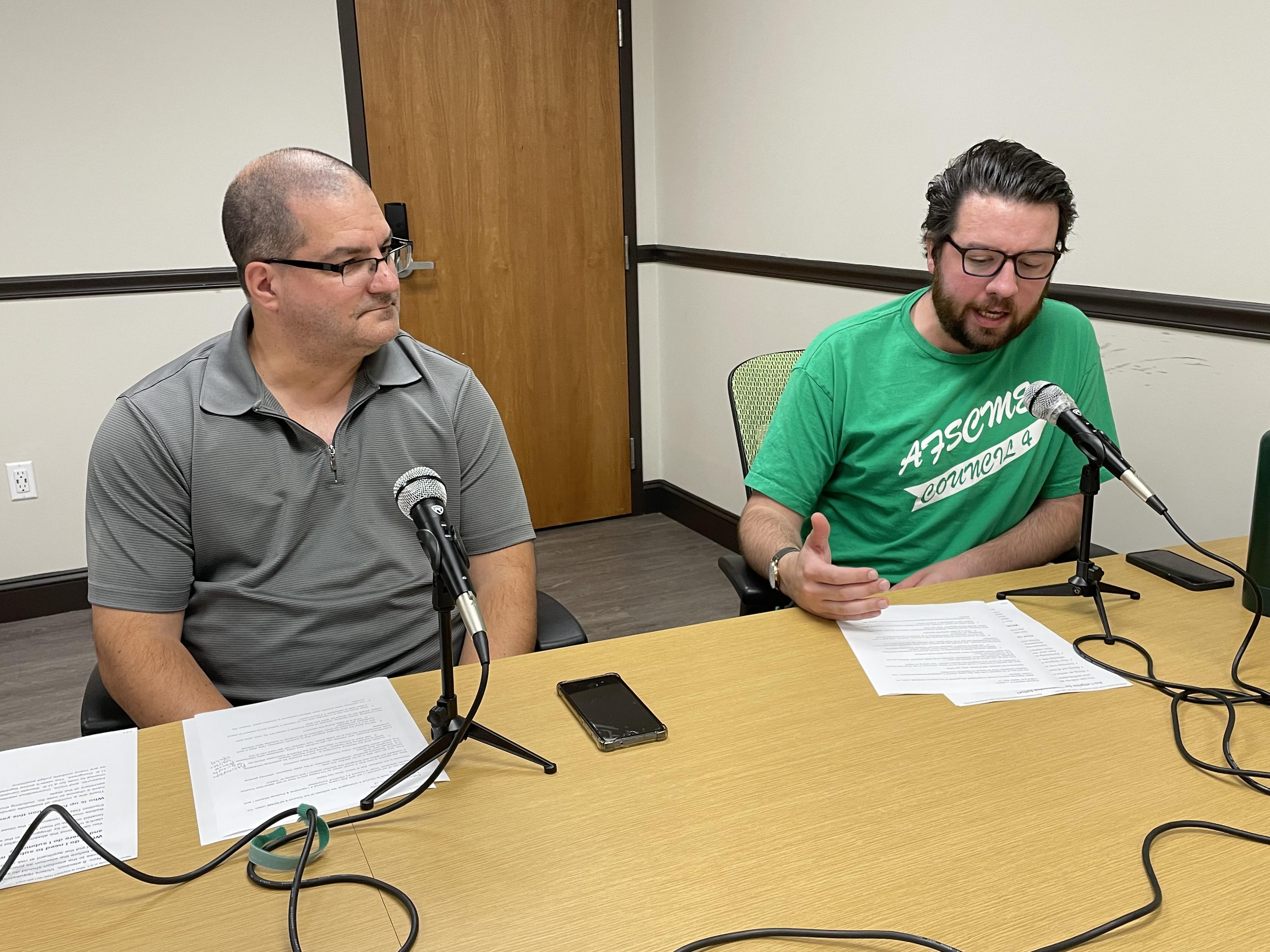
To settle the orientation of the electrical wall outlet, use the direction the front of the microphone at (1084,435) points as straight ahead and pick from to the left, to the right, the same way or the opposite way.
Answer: the opposite way

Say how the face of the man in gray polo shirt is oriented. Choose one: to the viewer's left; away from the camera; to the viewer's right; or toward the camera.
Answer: to the viewer's right

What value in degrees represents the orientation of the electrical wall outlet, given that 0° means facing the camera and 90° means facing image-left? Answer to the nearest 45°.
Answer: approximately 0°

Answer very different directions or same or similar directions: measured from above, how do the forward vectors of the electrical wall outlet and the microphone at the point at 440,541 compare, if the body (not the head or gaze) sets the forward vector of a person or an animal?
very different directions

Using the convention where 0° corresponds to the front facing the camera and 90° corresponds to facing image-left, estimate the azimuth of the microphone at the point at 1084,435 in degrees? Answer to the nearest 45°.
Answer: approximately 135°

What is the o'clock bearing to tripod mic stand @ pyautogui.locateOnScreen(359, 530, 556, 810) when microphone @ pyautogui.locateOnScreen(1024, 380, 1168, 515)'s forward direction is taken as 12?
The tripod mic stand is roughly at 9 o'clock from the microphone.

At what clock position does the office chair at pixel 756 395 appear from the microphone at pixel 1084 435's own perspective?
The office chair is roughly at 12 o'clock from the microphone.

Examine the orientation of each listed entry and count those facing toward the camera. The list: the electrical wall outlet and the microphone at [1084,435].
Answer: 1

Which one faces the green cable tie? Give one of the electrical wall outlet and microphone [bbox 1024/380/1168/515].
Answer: the electrical wall outlet

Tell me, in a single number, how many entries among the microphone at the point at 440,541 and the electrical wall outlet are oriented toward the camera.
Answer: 1
